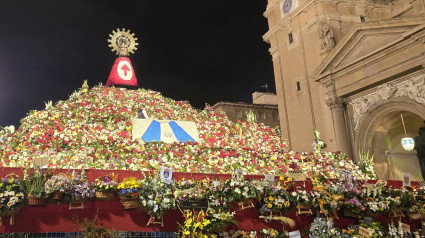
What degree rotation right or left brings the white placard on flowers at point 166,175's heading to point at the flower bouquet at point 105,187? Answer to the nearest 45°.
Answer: approximately 90° to its right

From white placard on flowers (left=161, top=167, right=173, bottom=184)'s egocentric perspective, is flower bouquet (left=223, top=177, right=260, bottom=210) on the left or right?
on its left

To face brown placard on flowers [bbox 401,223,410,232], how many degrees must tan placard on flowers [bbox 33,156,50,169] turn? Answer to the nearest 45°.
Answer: approximately 90° to its left

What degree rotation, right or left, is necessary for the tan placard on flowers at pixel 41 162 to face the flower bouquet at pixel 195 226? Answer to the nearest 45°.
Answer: approximately 90° to its left

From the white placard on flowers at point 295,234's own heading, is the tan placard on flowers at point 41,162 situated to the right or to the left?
on its right

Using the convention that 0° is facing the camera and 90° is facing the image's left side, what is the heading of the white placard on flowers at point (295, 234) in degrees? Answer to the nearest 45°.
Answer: approximately 0°

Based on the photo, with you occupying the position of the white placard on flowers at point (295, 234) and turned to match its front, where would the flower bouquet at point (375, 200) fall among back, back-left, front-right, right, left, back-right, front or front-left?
back-left

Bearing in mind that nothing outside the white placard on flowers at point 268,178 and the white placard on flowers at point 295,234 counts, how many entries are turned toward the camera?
2
